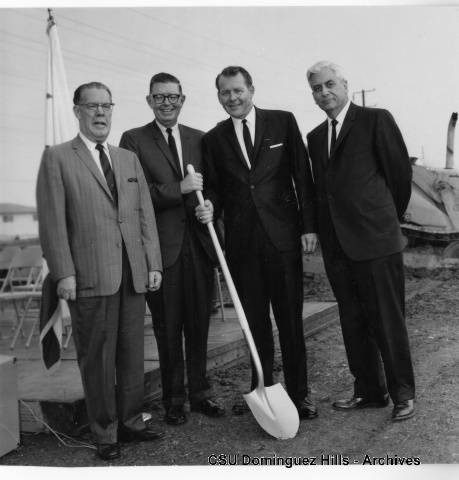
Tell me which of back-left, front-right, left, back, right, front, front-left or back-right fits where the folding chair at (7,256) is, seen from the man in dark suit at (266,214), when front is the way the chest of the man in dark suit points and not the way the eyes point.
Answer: back-right

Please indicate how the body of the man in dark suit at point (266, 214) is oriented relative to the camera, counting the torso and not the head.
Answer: toward the camera

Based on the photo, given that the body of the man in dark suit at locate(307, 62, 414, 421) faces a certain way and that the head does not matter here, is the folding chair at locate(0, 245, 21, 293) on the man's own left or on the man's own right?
on the man's own right

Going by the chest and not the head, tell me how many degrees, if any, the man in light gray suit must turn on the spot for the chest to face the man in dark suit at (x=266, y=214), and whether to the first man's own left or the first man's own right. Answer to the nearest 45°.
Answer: approximately 45° to the first man's own left

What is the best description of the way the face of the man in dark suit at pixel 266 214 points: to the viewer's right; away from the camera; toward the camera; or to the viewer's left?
toward the camera

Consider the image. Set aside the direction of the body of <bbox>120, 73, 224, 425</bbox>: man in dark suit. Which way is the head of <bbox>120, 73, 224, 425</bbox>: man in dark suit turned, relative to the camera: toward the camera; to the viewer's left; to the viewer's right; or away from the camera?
toward the camera

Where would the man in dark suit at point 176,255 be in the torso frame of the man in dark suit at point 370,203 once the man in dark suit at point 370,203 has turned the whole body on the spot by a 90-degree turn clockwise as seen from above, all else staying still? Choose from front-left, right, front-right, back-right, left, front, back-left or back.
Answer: front-left

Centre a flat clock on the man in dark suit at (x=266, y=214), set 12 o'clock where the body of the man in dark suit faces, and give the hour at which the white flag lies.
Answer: The white flag is roughly at 4 o'clock from the man in dark suit.

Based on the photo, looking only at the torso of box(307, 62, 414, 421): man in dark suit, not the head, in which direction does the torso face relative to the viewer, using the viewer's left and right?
facing the viewer and to the left of the viewer

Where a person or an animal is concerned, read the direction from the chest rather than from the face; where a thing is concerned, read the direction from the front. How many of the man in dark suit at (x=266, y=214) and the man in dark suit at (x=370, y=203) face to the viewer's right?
0

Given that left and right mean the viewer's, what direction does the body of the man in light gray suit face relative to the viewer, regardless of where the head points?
facing the viewer and to the right of the viewer

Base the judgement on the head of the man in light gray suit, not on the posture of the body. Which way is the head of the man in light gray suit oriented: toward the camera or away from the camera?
toward the camera

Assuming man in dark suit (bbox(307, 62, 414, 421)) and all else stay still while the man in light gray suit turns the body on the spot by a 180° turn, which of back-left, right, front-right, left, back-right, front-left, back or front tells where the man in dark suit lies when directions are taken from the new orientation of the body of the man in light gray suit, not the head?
back-right

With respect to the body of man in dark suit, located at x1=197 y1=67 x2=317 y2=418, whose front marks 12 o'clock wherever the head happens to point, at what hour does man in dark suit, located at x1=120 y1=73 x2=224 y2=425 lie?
man in dark suit, located at x1=120 y1=73 x2=224 y2=425 is roughly at 3 o'clock from man in dark suit, located at x1=197 y1=67 x2=317 y2=418.

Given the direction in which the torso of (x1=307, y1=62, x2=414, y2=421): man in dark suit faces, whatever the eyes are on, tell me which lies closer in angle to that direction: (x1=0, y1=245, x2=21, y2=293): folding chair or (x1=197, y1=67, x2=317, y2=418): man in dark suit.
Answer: the man in dark suit

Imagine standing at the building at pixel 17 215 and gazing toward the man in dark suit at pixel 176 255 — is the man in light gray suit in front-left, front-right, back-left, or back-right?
front-right

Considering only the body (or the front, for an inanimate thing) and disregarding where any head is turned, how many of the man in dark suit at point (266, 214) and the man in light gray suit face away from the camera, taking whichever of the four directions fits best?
0
